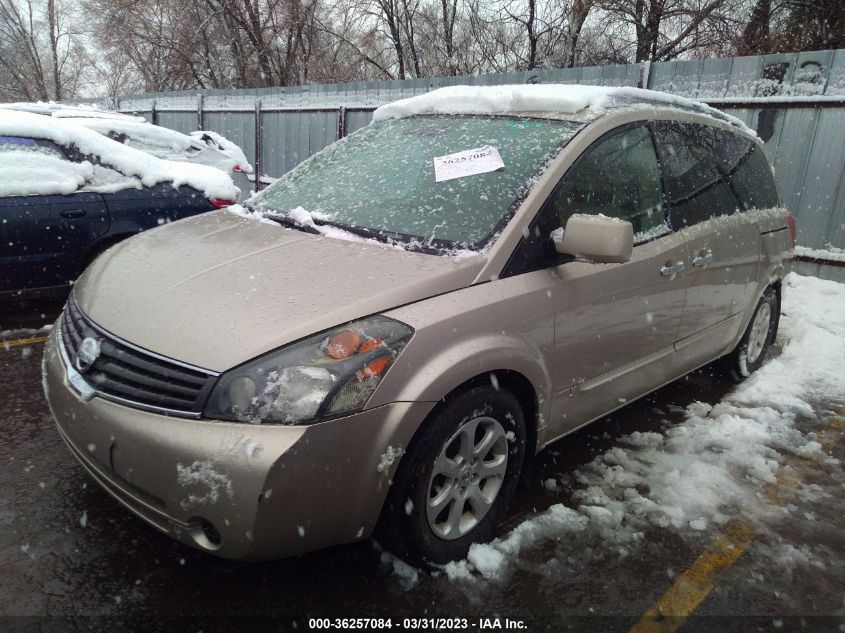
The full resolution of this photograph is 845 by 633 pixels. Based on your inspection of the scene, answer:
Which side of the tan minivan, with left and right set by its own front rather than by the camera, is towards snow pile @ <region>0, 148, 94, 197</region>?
right

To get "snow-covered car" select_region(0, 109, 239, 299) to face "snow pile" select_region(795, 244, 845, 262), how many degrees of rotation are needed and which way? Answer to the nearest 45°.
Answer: approximately 180°

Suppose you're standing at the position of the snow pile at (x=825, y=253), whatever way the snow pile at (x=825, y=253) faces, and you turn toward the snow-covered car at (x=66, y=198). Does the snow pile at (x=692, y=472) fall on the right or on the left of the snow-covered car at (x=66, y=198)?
left

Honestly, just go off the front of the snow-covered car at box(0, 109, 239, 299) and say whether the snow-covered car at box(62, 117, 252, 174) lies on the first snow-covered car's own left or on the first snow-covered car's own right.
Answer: on the first snow-covered car's own right

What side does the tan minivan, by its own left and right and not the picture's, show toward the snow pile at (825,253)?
back

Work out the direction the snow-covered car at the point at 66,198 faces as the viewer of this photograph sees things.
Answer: facing to the left of the viewer

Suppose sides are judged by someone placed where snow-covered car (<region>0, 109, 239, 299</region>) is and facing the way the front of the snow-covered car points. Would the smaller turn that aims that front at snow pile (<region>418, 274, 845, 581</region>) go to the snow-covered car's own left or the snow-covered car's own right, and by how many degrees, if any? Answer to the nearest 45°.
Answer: approximately 135° to the snow-covered car's own left

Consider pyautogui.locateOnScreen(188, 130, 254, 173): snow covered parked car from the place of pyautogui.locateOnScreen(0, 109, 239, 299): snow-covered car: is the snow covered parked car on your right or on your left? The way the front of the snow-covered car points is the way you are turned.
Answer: on your right
